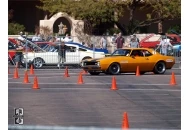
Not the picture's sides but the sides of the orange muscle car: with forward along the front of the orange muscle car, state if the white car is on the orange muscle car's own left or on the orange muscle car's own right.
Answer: on the orange muscle car's own right

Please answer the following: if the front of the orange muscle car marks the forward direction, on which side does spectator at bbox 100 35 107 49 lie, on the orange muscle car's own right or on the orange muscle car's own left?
on the orange muscle car's own right

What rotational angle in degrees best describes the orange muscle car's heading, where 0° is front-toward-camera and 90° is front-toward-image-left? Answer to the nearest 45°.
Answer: approximately 45°

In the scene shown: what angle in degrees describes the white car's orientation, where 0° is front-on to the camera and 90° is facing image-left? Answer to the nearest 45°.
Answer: approximately 90°

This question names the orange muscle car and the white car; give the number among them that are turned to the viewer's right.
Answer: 0
